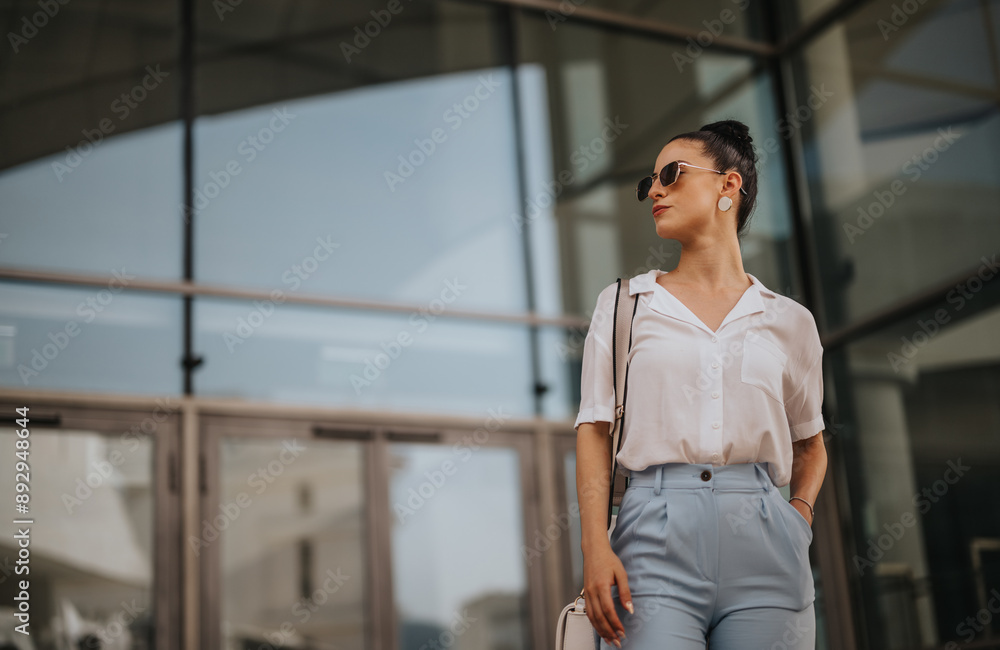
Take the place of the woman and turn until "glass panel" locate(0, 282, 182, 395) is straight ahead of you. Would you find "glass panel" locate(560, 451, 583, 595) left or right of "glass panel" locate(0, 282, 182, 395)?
right

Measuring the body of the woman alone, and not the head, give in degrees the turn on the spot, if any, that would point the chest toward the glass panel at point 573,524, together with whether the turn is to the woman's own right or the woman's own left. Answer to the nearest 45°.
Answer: approximately 180°

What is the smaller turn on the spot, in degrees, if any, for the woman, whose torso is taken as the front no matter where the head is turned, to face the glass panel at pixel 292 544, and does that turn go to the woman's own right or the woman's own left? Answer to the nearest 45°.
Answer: approximately 135° to the woman's own right

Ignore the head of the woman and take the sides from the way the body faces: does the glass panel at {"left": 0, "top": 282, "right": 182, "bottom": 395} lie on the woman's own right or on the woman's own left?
on the woman's own right

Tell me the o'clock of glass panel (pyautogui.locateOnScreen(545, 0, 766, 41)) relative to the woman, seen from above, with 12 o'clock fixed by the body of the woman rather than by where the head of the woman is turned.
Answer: The glass panel is roughly at 6 o'clock from the woman.

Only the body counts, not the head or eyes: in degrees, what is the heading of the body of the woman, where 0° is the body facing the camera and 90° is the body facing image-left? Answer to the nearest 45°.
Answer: approximately 0°

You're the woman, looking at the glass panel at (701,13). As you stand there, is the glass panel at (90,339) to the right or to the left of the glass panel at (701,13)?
left
